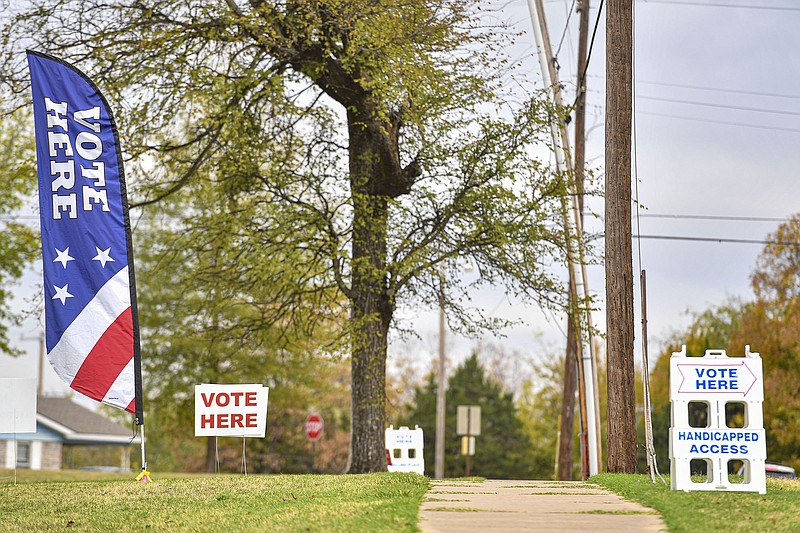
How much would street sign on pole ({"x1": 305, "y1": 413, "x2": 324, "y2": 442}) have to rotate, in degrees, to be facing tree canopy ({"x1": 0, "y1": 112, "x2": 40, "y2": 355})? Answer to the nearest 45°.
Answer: approximately 90° to its right

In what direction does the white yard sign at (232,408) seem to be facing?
toward the camera

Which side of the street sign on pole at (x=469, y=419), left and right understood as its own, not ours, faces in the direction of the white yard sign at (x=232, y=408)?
back

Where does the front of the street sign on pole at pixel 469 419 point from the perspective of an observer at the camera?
facing away from the viewer

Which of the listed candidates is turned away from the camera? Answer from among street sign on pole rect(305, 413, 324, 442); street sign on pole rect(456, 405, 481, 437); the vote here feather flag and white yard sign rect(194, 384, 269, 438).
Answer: street sign on pole rect(456, 405, 481, 437)

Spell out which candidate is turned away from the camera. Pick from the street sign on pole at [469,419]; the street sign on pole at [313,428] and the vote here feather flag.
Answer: the street sign on pole at [469,419]

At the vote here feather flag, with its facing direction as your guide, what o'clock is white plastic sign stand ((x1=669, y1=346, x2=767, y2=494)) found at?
The white plastic sign stand is roughly at 10 o'clock from the vote here feather flag.

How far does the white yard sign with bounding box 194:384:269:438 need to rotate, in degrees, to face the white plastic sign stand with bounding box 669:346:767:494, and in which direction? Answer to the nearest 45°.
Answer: approximately 45° to its left

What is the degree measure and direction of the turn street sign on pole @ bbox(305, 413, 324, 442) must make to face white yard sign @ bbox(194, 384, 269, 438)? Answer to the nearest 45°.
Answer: approximately 45° to its right

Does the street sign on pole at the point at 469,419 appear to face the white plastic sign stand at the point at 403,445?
no

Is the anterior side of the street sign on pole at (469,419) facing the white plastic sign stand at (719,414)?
no

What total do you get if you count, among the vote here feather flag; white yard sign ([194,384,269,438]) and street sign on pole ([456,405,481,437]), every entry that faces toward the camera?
2

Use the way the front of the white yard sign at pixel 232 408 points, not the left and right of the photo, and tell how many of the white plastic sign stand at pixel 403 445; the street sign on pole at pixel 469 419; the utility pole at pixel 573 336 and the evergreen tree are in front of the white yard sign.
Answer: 0

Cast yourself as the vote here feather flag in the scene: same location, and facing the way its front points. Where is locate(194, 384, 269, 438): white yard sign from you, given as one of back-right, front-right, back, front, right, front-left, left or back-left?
back-left
